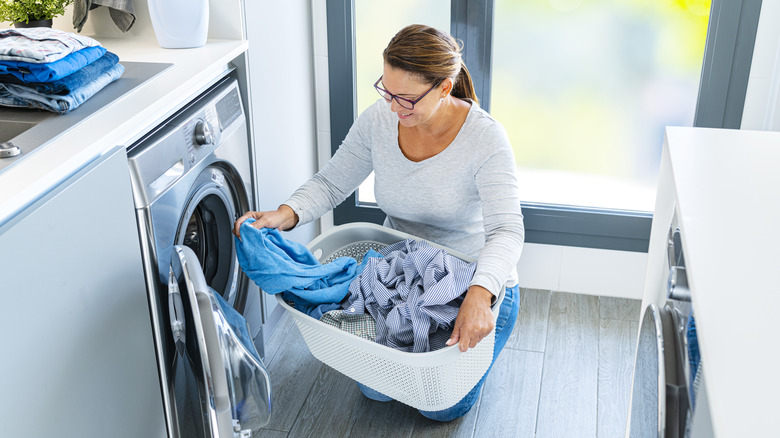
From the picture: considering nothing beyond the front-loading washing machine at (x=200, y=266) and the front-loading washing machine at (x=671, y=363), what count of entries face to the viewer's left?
1

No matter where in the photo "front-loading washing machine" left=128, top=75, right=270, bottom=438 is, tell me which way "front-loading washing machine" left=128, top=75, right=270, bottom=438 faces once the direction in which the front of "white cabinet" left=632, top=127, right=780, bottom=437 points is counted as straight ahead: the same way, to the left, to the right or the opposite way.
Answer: the opposite way

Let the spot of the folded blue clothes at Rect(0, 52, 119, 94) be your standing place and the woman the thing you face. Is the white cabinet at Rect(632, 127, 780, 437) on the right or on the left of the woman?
right

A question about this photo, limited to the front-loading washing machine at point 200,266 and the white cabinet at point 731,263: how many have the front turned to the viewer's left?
1

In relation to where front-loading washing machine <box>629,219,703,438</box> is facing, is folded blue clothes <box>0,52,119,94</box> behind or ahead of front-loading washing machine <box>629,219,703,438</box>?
ahead

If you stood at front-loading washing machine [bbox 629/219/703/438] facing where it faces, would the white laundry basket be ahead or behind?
ahead

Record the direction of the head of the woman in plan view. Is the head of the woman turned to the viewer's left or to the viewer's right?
to the viewer's left

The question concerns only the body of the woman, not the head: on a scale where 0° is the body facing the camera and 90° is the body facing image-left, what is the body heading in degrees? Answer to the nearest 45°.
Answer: approximately 45°

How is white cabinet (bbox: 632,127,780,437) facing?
to the viewer's left

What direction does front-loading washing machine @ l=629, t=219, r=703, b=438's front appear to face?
to the viewer's left
